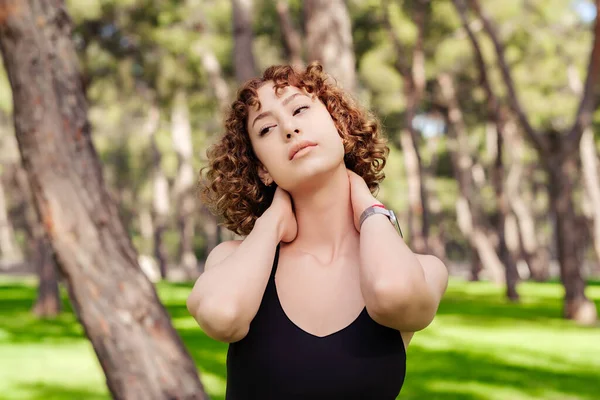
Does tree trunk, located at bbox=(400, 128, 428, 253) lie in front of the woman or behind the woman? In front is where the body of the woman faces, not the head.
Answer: behind

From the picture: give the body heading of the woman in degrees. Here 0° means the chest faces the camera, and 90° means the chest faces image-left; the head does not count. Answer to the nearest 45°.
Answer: approximately 0°

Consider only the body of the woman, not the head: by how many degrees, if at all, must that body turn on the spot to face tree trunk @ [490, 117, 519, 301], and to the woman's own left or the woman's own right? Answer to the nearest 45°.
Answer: approximately 180°

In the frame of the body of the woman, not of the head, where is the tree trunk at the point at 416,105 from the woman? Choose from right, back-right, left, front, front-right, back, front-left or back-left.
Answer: back

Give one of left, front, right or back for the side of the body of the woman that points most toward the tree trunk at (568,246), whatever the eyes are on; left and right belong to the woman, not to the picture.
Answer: back

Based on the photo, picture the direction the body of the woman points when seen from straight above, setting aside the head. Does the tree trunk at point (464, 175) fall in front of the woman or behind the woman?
behind

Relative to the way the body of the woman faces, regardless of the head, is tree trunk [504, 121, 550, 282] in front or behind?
behind

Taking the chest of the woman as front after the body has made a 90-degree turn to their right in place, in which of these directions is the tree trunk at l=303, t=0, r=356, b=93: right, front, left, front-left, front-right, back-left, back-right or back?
right

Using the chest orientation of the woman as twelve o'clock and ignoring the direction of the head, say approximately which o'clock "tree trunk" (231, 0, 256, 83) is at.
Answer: The tree trunk is roughly at 6 o'clock from the woman.

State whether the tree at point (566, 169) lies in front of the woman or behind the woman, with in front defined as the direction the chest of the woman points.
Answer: behind
